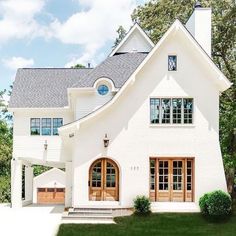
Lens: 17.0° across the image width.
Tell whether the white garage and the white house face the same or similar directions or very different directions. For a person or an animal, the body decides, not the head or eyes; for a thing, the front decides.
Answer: same or similar directions

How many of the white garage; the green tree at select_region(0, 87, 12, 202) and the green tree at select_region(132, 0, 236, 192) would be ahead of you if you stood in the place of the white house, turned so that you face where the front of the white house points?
0

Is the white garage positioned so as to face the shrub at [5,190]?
no

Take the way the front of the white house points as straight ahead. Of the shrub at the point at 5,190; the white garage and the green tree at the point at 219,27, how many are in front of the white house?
0

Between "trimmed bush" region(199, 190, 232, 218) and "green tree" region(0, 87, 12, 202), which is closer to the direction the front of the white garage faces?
the trimmed bush

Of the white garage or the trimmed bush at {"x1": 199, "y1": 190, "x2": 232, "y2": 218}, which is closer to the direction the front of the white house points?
the trimmed bush

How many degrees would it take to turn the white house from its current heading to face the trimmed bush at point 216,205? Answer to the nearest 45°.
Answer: approximately 45° to its left

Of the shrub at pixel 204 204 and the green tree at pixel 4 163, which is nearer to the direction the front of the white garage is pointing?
the shrub

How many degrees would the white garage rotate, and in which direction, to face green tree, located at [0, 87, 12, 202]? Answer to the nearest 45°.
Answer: approximately 135° to its right

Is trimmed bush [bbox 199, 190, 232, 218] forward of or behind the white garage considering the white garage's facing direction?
forward

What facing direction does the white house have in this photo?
toward the camera

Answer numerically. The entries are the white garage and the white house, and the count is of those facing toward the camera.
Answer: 2

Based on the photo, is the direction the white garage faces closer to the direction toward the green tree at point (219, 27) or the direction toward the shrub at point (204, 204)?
the shrub

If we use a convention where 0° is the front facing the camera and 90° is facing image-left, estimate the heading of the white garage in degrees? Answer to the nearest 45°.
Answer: approximately 0°
